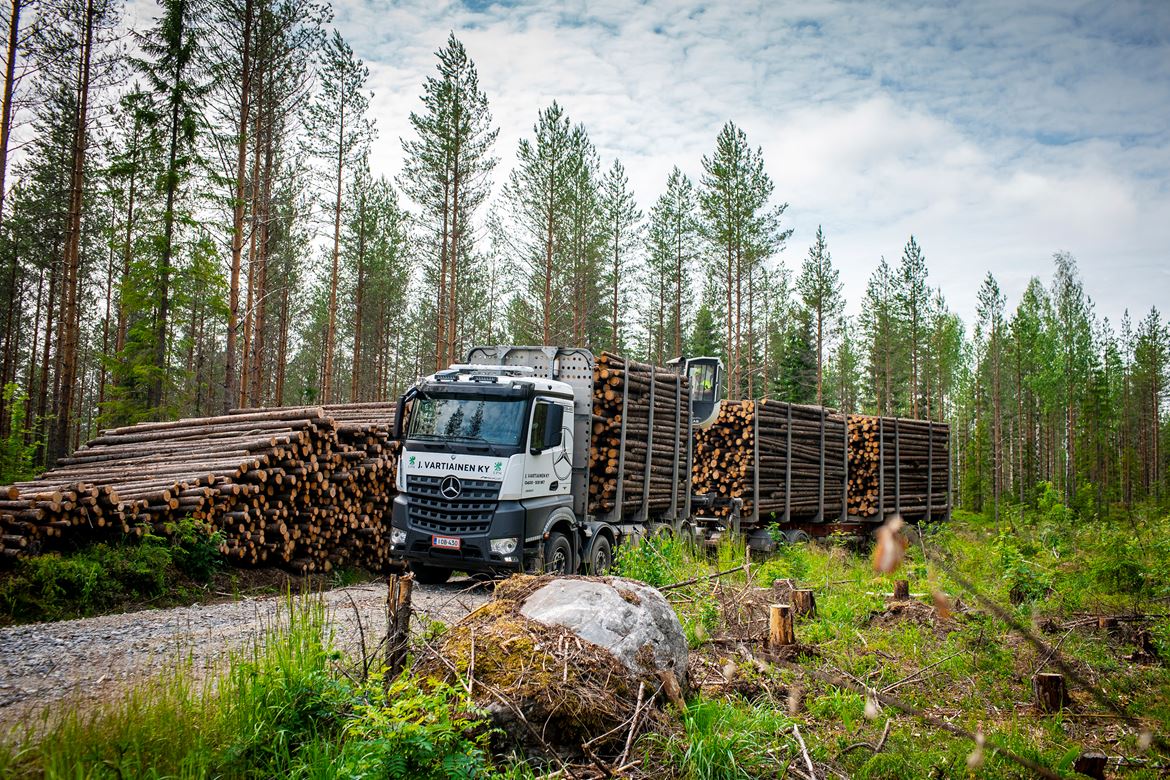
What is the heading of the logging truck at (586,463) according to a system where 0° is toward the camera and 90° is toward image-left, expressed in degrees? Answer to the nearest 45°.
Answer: approximately 45°

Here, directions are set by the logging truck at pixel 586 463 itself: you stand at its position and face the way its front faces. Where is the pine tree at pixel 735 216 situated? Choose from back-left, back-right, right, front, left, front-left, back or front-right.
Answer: back-right

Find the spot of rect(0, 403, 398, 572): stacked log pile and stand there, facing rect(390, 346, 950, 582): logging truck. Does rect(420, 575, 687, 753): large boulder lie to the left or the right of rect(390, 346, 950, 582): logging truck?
right

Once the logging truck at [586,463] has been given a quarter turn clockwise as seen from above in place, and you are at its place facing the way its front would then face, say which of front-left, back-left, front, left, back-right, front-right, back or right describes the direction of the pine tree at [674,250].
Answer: front-right
